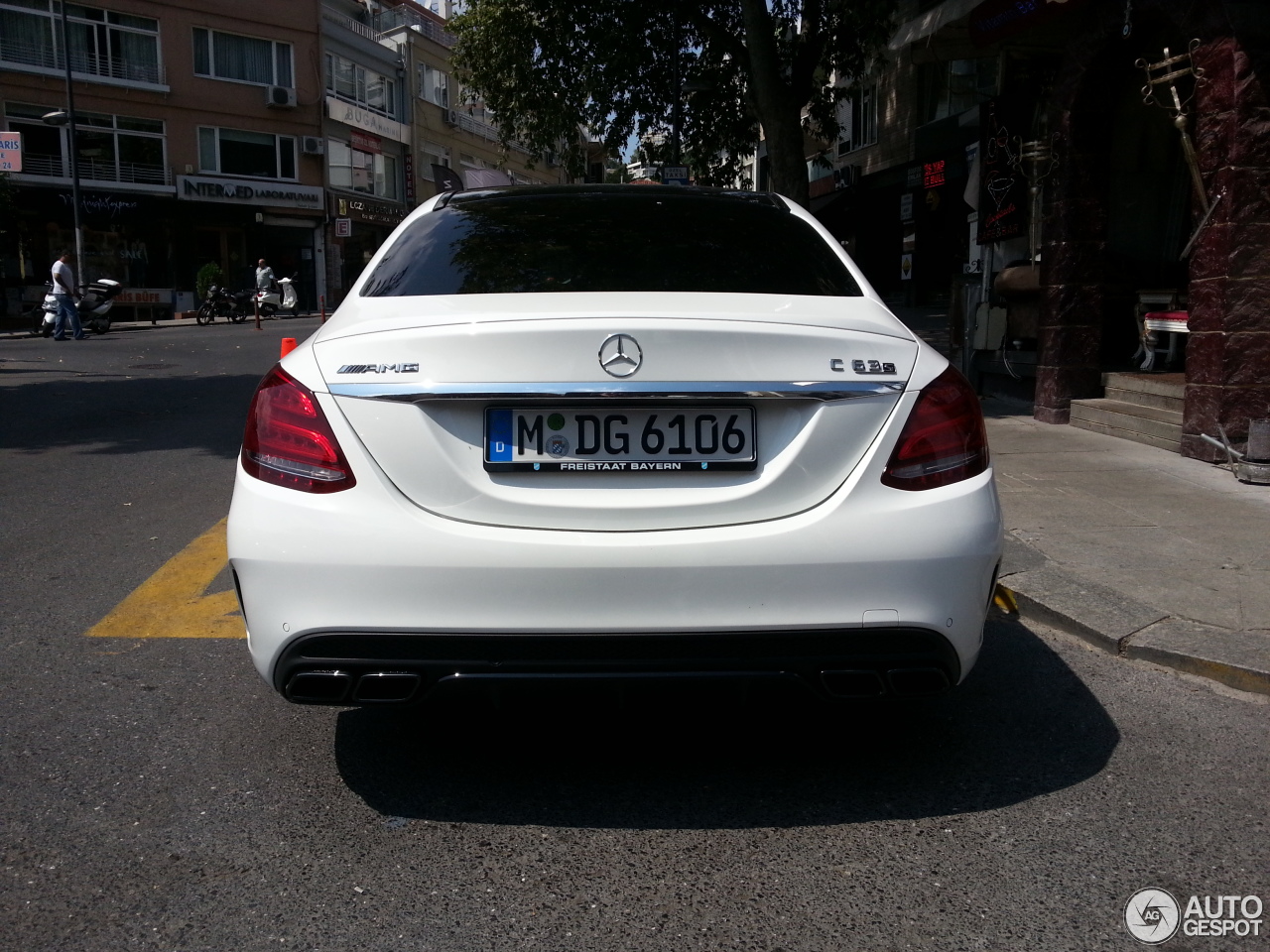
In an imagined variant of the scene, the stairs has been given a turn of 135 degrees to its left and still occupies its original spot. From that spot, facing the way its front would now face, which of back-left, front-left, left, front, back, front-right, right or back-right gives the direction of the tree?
back-left

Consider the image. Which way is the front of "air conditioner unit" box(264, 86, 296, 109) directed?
toward the camera

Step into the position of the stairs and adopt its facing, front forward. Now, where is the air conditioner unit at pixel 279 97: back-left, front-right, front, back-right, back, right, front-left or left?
right

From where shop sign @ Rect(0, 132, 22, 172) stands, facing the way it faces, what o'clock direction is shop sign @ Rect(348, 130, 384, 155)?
shop sign @ Rect(348, 130, 384, 155) is roughly at 7 o'clock from shop sign @ Rect(0, 132, 22, 172).

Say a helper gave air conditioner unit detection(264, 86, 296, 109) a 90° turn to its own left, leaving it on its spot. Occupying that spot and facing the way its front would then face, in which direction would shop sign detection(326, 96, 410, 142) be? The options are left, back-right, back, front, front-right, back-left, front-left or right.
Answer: front-left

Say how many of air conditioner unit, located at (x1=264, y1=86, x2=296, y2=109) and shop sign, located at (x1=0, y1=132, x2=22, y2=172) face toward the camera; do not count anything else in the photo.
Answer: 2

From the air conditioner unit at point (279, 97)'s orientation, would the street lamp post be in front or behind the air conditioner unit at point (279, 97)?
in front

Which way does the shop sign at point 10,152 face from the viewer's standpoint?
toward the camera

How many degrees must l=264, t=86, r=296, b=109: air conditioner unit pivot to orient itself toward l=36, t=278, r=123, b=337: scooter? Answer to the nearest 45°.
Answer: approximately 90° to its right

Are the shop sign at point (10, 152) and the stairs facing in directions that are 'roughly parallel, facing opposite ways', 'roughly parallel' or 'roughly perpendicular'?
roughly perpendicular

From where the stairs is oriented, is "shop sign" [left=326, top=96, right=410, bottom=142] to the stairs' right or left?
on its right

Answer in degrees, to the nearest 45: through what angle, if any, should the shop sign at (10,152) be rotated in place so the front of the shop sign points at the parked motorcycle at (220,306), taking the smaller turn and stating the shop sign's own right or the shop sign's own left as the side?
approximately 135° to the shop sign's own left
